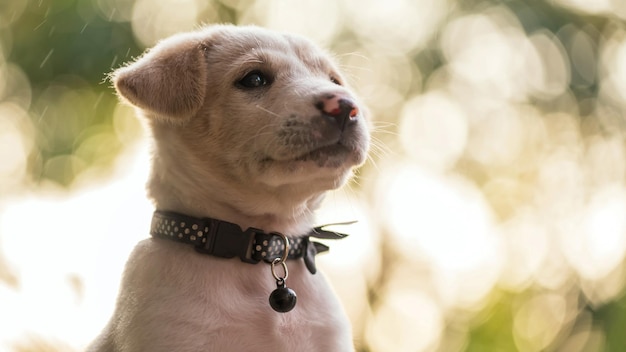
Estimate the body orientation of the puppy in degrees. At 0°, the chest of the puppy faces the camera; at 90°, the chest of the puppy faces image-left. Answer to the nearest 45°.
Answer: approximately 315°
